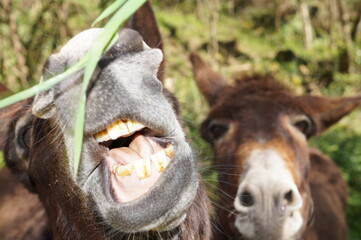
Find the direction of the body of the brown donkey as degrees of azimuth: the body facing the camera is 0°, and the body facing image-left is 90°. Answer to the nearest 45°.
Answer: approximately 0°

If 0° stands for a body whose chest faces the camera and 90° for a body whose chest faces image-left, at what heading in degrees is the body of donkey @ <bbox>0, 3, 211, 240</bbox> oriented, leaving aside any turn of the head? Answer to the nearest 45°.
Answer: approximately 0°

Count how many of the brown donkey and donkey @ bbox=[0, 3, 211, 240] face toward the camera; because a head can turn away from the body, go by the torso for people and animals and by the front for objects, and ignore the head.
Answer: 2

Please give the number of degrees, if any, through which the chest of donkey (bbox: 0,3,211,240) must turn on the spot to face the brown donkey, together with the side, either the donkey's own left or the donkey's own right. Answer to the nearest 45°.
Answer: approximately 135° to the donkey's own left
